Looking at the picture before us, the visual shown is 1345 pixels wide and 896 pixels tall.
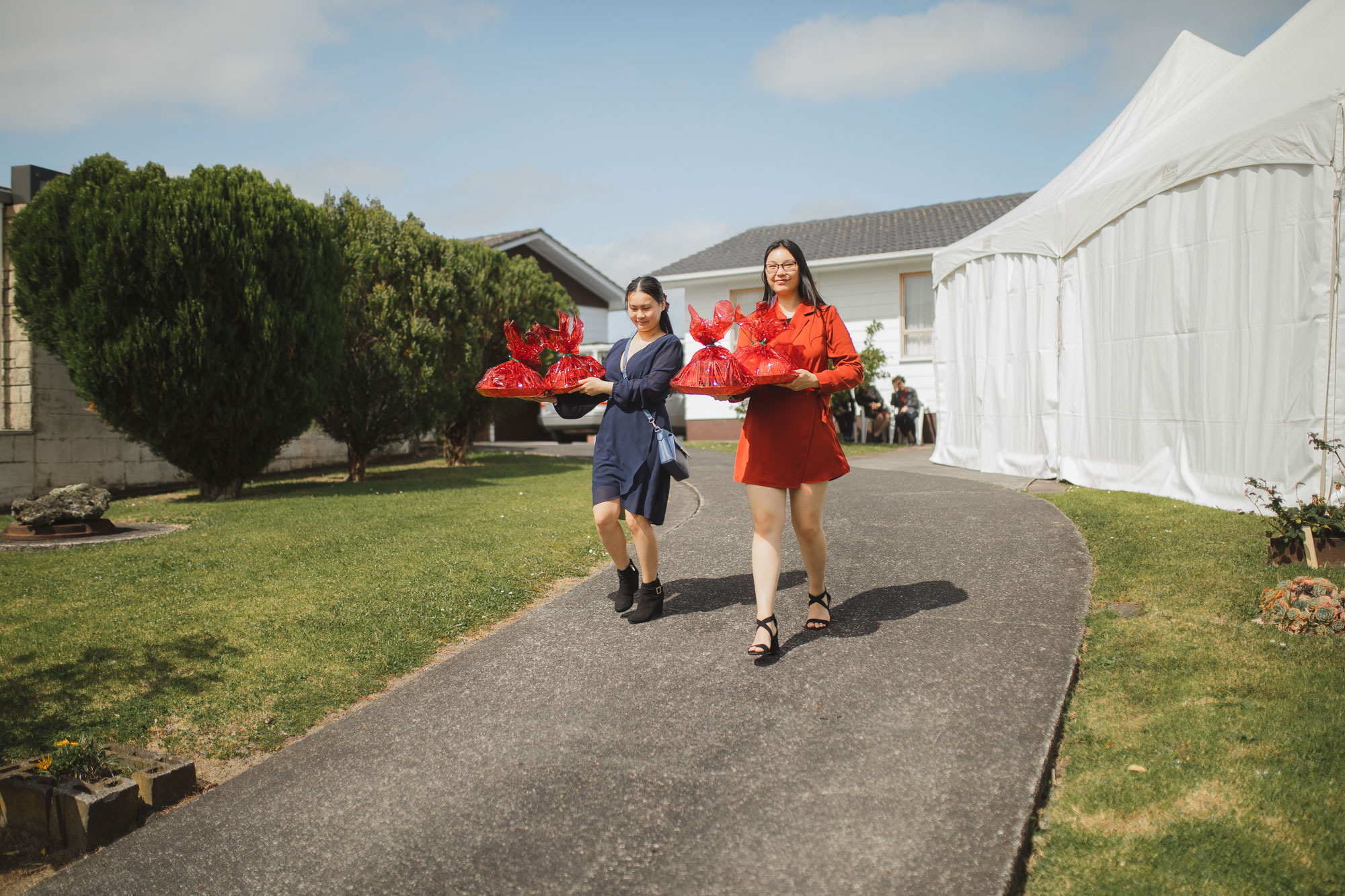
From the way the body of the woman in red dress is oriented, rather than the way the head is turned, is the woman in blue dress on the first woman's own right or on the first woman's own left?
on the first woman's own right

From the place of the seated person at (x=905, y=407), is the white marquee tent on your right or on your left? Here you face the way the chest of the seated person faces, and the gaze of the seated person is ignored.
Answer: on your left

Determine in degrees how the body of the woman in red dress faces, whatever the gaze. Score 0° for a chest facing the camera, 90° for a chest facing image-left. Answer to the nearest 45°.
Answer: approximately 45°

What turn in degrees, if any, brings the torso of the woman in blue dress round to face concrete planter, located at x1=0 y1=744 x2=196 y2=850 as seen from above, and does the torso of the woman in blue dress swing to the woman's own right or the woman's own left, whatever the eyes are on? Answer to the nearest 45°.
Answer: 0° — they already face it

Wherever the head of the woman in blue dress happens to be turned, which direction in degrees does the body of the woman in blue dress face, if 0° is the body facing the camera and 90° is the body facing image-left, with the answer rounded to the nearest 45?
approximately 45°

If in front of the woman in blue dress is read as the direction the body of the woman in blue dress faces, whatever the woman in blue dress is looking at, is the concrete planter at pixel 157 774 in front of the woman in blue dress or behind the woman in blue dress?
in front

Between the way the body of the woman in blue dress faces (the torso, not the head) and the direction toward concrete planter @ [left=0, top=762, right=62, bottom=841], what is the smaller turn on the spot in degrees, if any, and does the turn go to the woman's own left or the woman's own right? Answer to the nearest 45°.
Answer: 0° — they already face it

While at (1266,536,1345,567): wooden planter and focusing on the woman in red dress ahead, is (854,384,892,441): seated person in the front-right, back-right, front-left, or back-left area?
back-right

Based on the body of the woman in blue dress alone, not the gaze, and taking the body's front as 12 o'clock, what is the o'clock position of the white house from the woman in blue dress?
The white house is roughly at 5 o'clock from the woman in blue dress.

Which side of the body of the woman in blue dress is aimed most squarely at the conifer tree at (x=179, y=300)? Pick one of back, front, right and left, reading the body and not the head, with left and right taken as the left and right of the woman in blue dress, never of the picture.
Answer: right
